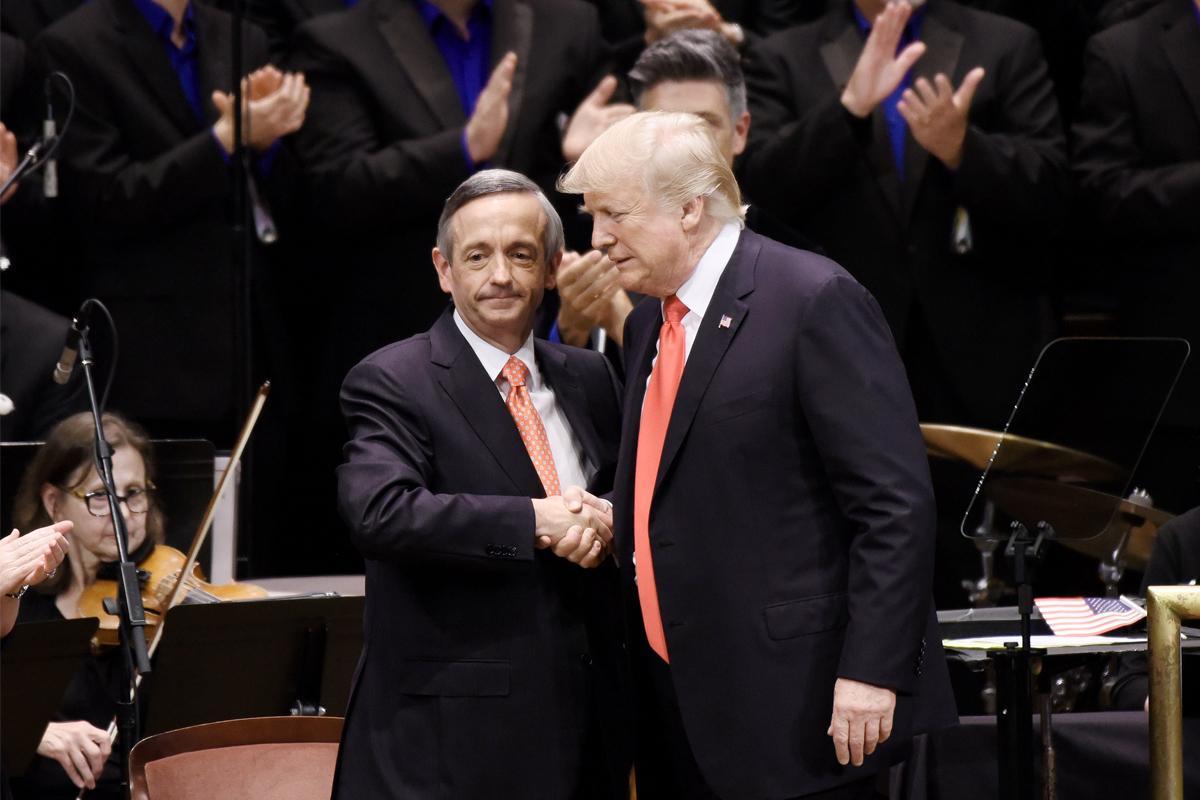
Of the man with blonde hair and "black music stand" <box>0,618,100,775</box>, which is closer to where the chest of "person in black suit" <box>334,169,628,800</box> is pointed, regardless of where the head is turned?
the man with blonde hair

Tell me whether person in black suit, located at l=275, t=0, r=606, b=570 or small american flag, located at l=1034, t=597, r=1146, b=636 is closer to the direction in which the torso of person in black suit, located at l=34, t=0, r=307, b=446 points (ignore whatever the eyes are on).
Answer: the small american flag

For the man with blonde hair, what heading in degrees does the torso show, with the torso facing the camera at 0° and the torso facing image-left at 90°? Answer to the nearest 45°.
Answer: approximately 45°

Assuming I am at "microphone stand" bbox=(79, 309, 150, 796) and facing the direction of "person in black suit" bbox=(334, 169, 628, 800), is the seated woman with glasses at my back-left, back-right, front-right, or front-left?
back-left

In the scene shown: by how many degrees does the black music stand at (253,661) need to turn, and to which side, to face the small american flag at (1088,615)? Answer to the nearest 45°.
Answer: approximately 135° to its right

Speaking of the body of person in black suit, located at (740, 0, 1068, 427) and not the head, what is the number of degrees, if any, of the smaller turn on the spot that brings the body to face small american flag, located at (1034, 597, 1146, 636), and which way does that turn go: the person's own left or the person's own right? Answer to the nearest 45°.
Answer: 0° — they already face it

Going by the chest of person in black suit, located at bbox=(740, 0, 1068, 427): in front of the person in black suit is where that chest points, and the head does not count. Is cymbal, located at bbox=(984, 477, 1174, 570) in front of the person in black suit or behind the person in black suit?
in front

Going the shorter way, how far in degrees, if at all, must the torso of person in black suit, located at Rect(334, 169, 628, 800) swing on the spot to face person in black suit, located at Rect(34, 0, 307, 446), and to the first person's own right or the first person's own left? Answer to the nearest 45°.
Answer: approximately 180°
